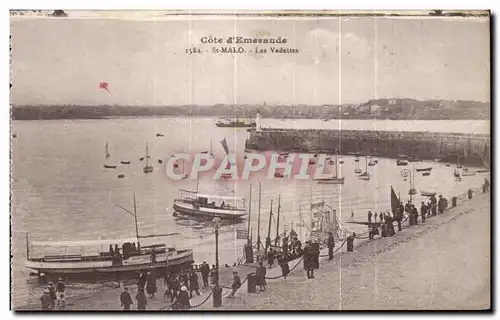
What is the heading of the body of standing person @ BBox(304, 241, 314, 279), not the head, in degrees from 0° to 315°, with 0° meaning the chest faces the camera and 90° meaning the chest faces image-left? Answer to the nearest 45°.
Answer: approximately 180°

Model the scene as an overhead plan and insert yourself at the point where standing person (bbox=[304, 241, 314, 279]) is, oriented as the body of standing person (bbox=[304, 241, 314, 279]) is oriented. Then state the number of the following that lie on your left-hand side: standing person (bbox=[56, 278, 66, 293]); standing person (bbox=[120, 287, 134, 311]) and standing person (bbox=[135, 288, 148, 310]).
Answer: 3

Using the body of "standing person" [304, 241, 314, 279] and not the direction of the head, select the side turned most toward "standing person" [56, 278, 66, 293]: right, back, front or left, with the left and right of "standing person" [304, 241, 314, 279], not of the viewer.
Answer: left

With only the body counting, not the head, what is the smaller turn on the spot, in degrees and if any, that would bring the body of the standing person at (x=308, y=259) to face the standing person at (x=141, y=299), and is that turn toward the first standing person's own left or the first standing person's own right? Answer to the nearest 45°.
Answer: approximately 90° to the first standing person's own left

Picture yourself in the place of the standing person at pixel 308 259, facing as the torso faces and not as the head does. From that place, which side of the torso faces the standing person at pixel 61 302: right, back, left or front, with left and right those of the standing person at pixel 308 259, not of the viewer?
left
